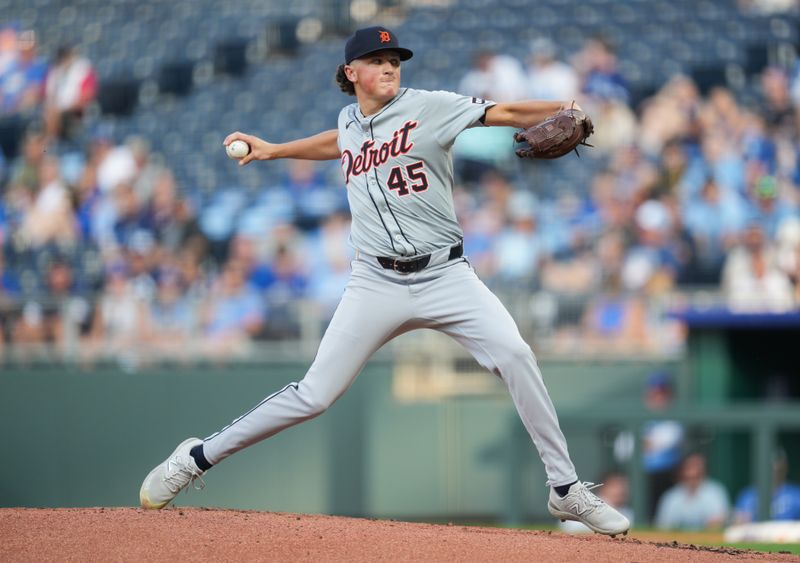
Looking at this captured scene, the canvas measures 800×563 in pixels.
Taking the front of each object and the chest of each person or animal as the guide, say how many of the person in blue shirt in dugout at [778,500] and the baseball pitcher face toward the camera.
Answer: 2

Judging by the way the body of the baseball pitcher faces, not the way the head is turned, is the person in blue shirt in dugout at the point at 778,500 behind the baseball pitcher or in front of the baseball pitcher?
behind

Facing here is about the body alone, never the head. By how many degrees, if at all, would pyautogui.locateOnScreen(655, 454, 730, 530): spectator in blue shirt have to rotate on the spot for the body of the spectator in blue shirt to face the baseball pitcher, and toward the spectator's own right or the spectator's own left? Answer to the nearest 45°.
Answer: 0° — they already face them

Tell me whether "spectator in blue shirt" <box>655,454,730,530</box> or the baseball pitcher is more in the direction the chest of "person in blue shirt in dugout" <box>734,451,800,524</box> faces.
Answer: the baseball pitcher

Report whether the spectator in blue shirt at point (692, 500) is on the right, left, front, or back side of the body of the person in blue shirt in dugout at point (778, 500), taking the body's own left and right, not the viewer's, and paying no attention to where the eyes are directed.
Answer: right

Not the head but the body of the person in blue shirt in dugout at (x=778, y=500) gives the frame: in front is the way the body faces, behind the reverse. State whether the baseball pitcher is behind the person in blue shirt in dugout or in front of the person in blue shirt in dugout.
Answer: in front

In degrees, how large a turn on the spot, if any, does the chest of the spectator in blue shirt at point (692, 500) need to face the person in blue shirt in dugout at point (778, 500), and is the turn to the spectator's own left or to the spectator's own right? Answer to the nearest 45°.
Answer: approximately 90° to the spectator's own left

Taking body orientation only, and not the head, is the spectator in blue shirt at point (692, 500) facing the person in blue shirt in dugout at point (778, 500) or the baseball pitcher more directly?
the baseball pitcher

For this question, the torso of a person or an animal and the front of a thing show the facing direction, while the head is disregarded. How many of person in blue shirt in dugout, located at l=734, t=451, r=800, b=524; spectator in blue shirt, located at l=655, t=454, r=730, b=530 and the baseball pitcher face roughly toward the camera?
3
